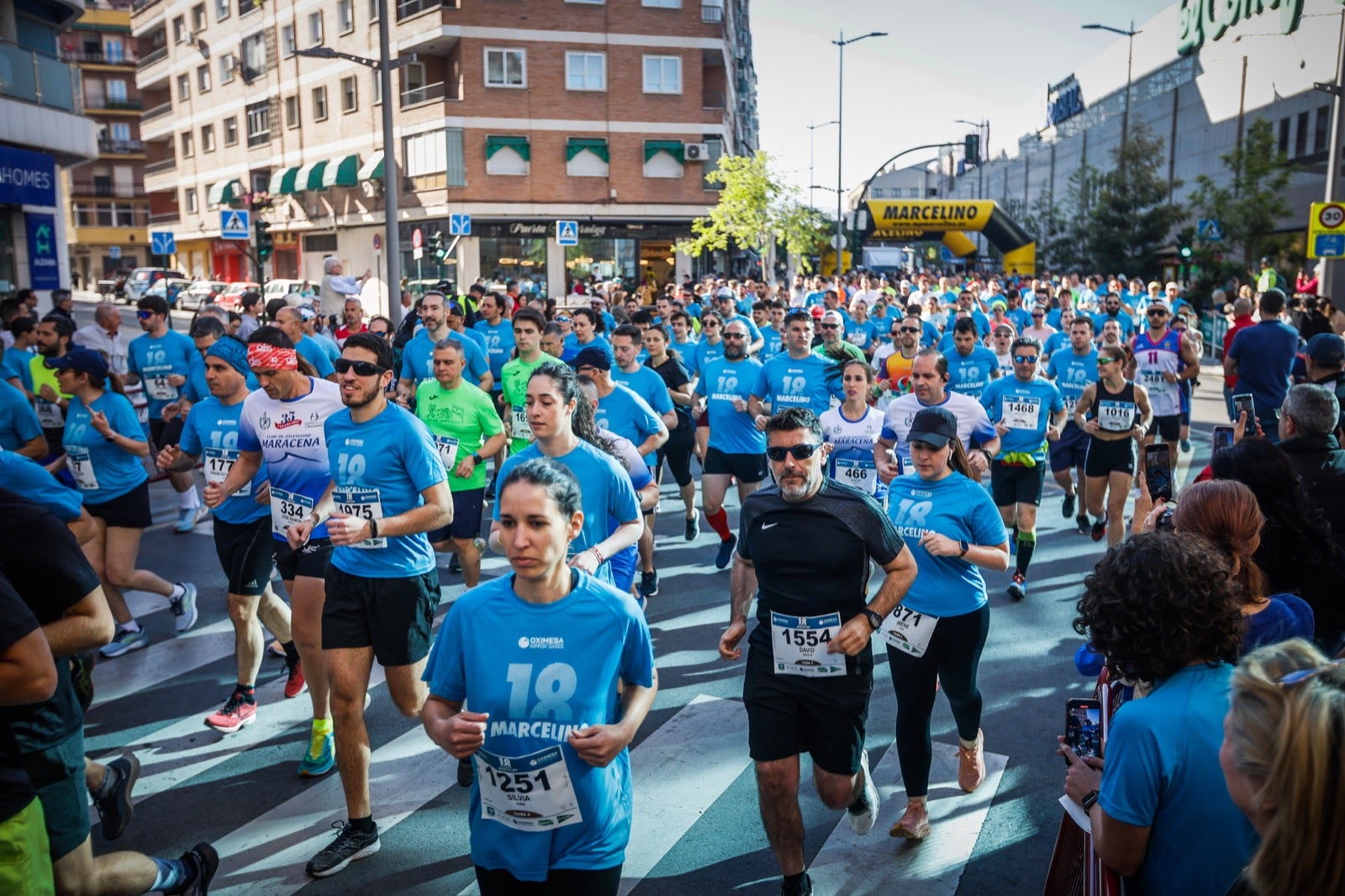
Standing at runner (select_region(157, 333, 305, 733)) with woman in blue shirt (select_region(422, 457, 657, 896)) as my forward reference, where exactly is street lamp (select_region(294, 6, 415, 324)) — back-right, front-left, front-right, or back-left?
back-left

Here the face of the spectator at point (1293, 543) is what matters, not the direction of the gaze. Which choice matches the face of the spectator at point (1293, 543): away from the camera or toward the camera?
away from the camera

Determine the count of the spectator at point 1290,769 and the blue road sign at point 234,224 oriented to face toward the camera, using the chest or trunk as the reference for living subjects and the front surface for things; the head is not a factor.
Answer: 1

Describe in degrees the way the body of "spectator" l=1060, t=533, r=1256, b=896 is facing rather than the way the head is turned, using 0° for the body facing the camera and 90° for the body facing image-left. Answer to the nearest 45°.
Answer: approximately 135°

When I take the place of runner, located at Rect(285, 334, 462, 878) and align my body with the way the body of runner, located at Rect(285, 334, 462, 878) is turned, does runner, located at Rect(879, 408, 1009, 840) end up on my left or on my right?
on my left

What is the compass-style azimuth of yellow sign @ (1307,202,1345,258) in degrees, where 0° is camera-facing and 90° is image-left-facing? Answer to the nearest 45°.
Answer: approximately 0°

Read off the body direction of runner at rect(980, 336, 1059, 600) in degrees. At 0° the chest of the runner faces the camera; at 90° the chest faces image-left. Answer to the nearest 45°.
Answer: approximately 0°

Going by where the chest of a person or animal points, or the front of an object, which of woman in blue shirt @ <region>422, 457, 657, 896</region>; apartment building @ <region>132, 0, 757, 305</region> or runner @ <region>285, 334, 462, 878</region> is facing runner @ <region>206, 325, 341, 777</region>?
the apartment building

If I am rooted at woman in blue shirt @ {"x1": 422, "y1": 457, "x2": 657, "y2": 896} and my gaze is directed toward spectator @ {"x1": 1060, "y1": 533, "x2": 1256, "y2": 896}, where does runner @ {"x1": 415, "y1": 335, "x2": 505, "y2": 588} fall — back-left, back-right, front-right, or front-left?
back-left

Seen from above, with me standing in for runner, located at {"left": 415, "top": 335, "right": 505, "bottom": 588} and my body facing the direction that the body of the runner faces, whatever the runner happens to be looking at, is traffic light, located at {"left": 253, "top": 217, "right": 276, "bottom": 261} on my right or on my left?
on my right

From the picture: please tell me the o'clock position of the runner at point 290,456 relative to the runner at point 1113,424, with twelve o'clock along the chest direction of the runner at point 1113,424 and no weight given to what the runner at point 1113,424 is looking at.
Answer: the runner at point 290,456 is roughly at 1 o'clock from the runner at point 1113,424.

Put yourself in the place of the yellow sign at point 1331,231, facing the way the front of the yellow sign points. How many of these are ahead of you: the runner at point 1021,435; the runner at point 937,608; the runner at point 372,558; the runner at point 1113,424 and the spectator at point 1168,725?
5

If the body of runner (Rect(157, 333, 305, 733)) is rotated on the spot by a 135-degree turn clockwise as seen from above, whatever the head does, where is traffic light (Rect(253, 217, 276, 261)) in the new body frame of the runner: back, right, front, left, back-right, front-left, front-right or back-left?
front

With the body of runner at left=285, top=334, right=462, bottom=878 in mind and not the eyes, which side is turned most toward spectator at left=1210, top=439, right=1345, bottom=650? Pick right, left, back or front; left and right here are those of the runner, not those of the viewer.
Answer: left

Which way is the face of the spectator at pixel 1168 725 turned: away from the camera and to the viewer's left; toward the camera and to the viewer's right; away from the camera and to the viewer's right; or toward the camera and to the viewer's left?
away from the camera and to the viewer's left

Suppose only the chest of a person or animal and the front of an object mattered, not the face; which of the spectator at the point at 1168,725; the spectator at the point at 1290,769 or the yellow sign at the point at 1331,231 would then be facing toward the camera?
the yellow sign
